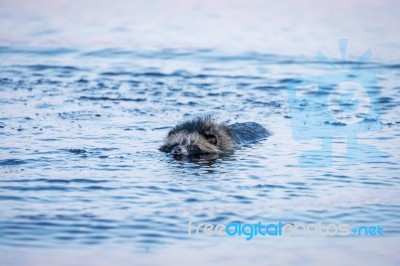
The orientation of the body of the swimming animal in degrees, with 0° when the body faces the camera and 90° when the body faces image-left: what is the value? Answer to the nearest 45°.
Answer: approximately 45°
